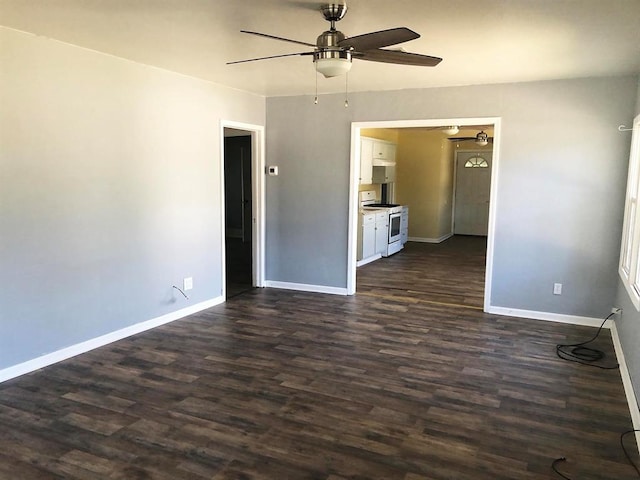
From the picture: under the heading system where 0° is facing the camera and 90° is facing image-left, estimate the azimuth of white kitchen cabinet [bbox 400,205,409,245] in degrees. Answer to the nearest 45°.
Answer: approximately 315°

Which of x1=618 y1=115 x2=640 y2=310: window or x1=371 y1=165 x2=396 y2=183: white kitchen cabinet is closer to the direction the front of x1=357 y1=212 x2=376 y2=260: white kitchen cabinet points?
the window

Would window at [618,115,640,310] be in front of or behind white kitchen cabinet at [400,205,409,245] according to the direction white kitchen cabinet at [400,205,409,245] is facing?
in front

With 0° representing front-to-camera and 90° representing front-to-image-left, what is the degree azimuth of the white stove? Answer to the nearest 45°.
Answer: approximately 315°

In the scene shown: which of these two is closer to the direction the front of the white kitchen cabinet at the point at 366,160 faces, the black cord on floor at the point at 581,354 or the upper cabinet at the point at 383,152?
the black cord on floor

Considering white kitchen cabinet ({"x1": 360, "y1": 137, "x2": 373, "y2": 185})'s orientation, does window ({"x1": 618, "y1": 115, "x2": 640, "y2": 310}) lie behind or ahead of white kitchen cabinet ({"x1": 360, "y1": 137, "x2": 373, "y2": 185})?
ahead

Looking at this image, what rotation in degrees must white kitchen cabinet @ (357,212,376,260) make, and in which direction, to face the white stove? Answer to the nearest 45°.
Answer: approximately 135° to its left

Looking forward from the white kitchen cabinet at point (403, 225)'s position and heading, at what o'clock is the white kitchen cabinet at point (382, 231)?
the white kitchen cabinet at point (382, 231) is roughly at 2 o'clock from the white kitchen cabinet at point (403, 225).

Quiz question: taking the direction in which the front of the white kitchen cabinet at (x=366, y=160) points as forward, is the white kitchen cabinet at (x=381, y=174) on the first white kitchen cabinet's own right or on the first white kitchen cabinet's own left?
on the first white kitchen cabinet's own left

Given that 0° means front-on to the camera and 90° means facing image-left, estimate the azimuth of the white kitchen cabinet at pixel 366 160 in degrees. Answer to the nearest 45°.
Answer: approximately 315°

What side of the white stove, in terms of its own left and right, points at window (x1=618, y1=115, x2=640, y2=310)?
front
